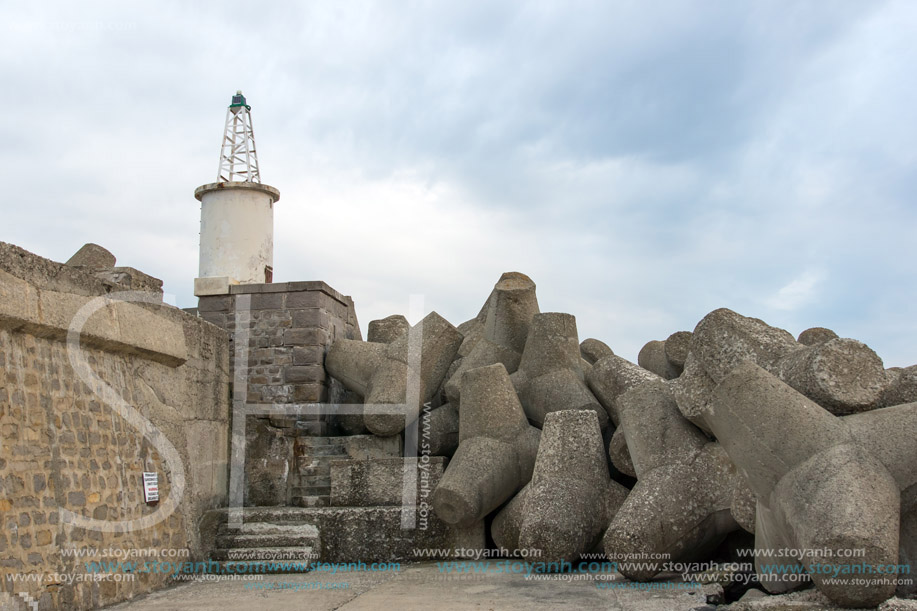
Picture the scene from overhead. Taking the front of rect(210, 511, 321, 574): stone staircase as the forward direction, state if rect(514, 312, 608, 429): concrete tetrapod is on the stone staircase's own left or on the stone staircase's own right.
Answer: on the stone staircase's own left

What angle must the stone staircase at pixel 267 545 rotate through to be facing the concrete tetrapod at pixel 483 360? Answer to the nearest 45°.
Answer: approximately 135° to its left

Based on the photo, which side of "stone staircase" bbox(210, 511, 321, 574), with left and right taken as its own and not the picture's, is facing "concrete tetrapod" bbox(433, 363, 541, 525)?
left

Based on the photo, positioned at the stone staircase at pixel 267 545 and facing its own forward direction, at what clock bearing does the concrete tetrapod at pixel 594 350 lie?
The concrete tetrapod is roughly at 8 o'clock from the stone staircase.

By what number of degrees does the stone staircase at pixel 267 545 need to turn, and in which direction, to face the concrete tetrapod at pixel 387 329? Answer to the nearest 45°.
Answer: approximately 135° to its left

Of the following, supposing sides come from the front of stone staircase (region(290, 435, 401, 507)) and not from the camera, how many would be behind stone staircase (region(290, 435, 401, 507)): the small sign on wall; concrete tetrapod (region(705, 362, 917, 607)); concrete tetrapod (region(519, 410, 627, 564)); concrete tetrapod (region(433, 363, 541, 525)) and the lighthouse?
1

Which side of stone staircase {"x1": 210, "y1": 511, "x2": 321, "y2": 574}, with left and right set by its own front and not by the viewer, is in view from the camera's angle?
front

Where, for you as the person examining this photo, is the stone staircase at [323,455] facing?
facing the viewer

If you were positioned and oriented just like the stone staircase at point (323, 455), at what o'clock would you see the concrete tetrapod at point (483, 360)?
The concrete tetrapod is roughly at 9 o'clock from the stone staircase.

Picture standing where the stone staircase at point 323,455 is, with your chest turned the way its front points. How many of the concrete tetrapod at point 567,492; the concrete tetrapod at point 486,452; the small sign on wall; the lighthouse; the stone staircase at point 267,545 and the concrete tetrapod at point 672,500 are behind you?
1

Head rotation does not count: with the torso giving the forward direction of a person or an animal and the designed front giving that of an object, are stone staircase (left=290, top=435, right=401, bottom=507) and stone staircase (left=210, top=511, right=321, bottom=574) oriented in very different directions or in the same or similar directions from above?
same or similar directions

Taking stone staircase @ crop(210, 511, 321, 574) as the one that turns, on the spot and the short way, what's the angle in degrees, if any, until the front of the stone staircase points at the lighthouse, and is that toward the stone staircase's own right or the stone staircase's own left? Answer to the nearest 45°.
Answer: approximately 180°

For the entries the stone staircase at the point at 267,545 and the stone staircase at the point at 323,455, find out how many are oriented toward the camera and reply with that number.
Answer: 2

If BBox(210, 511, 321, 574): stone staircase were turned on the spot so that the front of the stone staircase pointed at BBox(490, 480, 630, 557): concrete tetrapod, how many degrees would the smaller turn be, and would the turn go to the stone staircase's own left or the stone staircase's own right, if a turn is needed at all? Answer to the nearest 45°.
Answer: approximately 90° to the stone staircase's own left

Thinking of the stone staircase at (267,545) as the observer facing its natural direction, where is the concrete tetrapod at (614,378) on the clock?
The concrete tetrapod is roughly at 9 o'clock from the stone staircase.

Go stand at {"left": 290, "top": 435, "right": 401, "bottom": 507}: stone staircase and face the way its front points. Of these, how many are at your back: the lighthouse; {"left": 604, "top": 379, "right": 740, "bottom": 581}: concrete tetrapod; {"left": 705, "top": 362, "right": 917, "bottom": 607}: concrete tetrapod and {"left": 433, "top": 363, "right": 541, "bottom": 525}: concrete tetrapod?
1

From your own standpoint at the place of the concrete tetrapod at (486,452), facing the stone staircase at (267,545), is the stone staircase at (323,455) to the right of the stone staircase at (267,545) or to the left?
right
